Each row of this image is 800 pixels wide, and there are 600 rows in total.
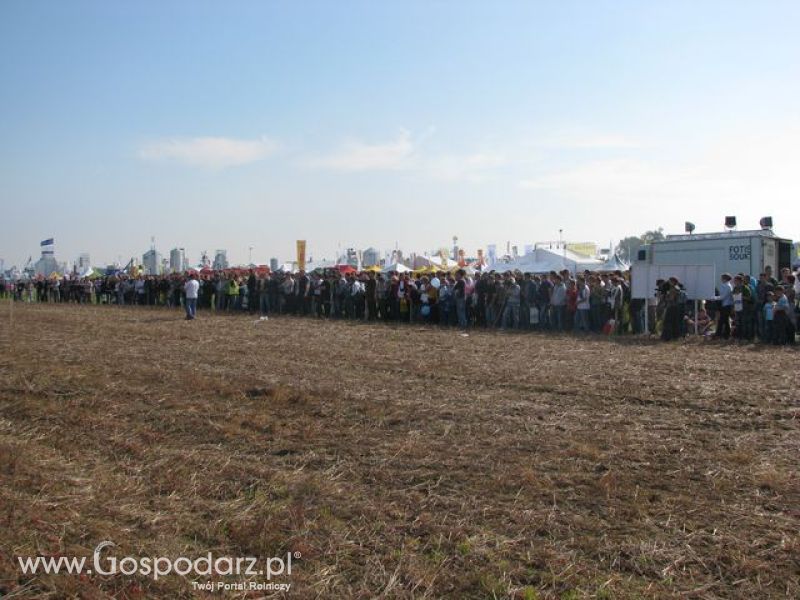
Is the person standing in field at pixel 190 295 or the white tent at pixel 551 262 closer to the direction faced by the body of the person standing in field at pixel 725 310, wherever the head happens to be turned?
the person standing in field

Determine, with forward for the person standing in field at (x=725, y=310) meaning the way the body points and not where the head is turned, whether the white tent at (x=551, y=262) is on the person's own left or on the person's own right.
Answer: on the person's own right
